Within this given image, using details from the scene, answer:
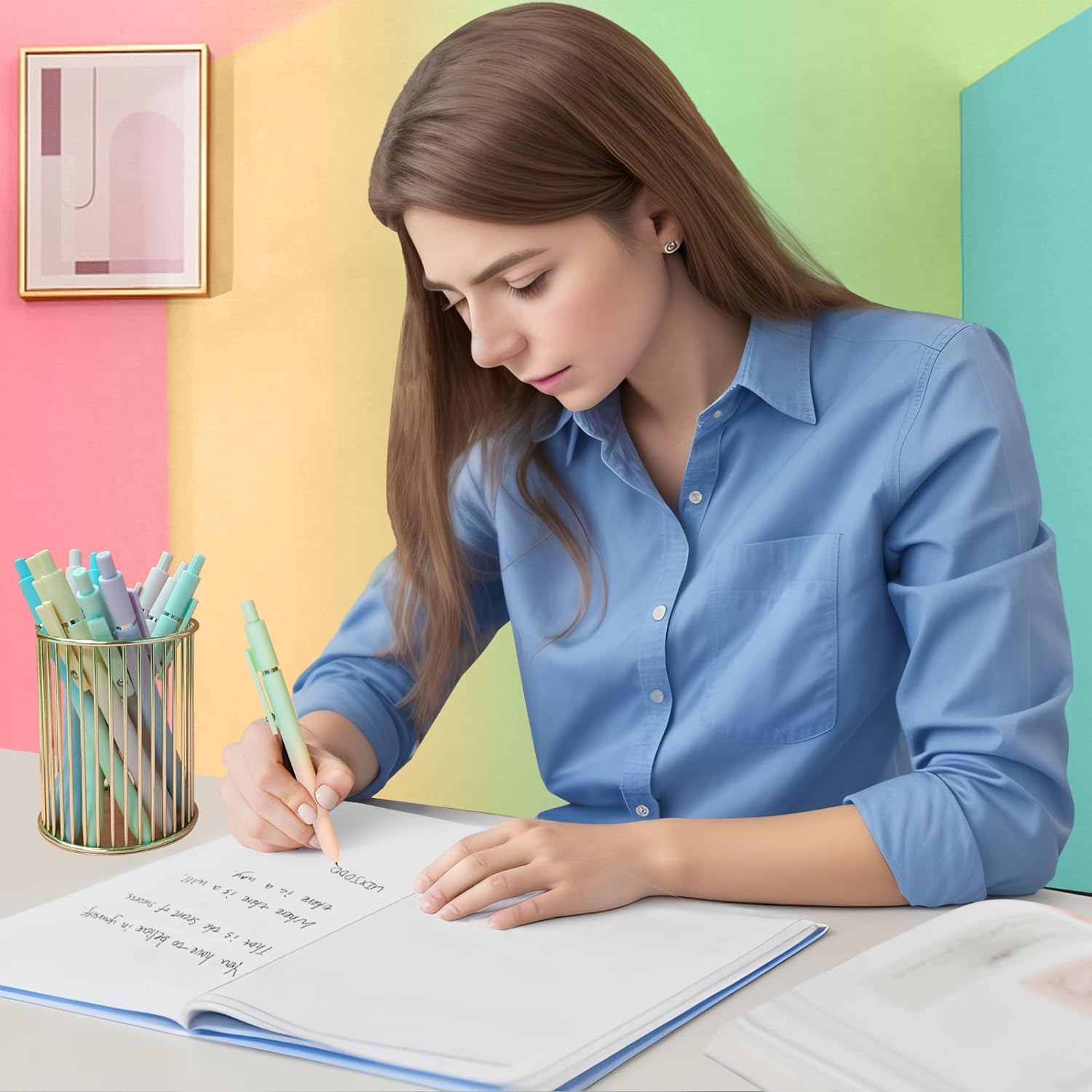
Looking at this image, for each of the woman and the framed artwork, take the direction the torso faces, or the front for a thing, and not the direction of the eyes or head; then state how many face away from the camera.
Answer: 0

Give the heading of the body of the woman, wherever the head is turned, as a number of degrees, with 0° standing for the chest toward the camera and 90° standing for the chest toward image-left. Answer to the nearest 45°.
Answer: approximately 45°

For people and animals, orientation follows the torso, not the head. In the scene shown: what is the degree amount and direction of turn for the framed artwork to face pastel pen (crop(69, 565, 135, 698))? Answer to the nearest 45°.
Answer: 0° — it already faces it

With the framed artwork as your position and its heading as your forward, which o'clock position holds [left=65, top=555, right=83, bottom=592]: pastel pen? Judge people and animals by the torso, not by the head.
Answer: The pastel pen is roughly at 12 o'clock from the framed artwork.

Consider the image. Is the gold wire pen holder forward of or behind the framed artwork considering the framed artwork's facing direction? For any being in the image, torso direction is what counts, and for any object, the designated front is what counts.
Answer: forward

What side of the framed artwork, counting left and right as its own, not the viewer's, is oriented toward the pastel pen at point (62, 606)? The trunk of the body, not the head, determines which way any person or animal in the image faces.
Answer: front

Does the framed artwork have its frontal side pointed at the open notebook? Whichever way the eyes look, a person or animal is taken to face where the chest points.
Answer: yes

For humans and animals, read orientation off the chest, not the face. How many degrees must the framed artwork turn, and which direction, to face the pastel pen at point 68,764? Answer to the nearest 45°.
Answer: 0° — it already faces it

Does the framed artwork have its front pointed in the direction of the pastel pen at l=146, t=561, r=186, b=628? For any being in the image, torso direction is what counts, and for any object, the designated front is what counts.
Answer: yes

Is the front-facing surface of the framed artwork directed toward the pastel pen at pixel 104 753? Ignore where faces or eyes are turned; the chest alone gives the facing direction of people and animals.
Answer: yes
